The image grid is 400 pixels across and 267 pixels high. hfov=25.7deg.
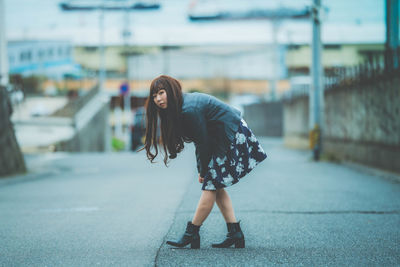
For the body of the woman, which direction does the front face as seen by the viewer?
to the viewer's left

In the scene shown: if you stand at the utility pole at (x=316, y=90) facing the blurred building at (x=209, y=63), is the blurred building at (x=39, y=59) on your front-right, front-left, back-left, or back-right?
front-left

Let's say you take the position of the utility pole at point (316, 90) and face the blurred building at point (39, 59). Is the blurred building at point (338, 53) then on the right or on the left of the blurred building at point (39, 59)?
right

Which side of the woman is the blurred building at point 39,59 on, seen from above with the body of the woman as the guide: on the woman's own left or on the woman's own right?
on the woman's own right

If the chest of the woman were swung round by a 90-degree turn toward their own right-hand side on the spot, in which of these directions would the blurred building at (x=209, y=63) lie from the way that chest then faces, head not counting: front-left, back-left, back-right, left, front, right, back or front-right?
front

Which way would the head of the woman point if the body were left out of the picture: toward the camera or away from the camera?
toward the camera

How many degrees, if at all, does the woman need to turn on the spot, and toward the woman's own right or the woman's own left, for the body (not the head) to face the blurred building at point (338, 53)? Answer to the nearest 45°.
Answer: approximately 90° to the woman's own right
